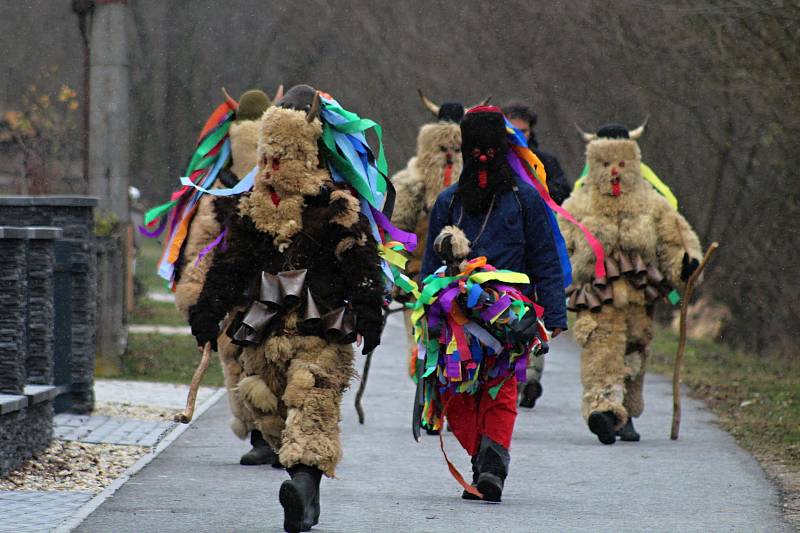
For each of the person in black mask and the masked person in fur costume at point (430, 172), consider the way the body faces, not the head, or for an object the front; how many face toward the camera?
2

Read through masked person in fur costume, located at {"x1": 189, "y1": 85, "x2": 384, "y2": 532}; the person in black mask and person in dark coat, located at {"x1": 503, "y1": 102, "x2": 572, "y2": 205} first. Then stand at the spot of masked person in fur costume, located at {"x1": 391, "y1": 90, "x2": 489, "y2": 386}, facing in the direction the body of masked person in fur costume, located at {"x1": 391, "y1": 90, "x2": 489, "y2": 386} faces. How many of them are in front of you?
2

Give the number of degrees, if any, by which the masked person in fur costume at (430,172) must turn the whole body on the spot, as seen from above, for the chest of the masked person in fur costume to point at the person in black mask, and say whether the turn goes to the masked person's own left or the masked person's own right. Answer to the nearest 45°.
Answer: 0° — they already face them

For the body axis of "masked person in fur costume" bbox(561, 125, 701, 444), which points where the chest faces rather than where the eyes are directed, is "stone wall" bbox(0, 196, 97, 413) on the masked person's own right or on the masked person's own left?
on the masked person's own right

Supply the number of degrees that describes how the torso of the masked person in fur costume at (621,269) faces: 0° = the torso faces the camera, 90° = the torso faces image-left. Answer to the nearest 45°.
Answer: approximately 0°
